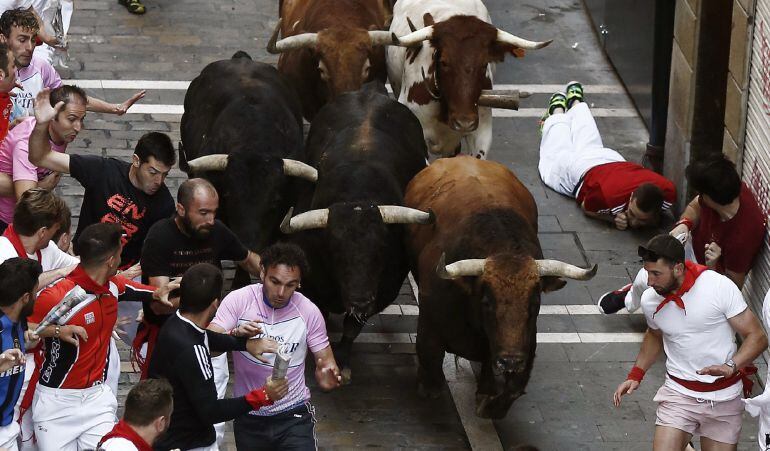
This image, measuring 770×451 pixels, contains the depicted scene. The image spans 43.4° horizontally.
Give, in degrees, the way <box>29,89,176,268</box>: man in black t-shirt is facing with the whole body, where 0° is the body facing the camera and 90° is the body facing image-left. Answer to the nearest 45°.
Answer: approximately 315°

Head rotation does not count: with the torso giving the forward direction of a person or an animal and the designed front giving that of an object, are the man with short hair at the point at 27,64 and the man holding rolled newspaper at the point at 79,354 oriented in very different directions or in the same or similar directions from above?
same or similar directions

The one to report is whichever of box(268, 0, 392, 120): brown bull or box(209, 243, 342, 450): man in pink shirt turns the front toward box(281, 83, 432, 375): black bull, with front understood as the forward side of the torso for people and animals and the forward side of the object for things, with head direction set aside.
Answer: the brown bull

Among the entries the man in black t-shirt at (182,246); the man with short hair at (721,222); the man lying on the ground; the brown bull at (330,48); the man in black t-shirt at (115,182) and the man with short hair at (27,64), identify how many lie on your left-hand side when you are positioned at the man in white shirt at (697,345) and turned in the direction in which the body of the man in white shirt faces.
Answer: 0

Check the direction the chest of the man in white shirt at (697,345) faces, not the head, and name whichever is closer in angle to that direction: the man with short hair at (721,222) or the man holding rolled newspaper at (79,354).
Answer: the man holding rolled newspaper

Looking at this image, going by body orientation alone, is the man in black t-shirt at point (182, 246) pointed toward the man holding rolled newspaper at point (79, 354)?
no

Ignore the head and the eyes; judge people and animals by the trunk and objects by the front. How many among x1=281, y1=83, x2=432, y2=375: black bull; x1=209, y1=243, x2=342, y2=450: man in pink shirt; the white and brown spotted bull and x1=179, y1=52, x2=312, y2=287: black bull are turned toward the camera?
4

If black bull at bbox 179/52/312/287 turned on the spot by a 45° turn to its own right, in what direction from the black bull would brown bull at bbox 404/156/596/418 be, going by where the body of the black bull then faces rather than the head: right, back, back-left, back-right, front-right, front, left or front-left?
left

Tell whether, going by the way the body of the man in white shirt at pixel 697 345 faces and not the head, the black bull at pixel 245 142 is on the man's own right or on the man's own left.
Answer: on the man's own right

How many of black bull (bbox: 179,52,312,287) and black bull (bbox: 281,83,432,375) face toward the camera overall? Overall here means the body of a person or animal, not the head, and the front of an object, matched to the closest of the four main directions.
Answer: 2

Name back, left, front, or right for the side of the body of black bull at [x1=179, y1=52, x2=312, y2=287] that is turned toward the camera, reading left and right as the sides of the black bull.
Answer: front

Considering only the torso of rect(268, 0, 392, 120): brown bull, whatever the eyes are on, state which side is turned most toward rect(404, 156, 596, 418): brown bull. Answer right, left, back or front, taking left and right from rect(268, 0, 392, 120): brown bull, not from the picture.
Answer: front

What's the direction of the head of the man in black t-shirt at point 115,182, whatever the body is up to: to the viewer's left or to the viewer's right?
to the viewer's right

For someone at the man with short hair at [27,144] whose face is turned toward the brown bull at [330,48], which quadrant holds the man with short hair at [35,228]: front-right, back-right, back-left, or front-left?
back-right

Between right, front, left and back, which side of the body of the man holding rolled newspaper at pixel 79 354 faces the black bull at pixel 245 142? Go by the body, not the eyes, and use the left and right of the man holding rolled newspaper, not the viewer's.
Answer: left
